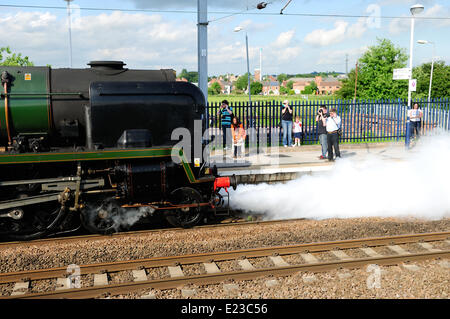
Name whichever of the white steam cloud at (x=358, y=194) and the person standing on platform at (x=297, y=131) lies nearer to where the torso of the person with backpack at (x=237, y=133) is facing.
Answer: the white steam cloud

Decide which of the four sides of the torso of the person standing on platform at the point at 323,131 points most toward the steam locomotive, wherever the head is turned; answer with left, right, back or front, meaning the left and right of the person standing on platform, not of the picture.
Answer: front

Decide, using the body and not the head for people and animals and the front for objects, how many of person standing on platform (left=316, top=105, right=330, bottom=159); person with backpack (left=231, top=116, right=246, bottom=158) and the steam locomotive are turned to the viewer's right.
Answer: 1

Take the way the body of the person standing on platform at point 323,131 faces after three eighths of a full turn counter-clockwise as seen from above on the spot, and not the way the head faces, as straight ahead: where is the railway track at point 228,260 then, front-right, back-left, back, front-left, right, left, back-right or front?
right

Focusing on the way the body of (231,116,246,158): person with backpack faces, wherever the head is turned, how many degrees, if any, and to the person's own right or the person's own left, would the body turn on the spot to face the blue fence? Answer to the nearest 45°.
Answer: approximately 180°

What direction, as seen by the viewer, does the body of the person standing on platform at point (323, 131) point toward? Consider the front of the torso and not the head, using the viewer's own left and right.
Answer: facing the viewer and to the left of the viewer

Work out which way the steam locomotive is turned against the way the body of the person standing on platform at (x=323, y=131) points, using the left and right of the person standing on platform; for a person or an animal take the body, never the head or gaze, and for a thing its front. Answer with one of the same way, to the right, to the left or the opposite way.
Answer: the opposite way

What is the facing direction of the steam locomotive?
to the viewer's right

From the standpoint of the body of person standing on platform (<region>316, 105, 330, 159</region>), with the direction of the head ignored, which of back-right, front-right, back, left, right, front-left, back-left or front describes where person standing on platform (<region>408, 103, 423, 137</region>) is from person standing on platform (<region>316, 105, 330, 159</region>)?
back

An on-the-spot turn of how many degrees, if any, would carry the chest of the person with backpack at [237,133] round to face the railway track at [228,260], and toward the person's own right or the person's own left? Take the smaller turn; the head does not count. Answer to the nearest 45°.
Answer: approximately 45° to the person's own left

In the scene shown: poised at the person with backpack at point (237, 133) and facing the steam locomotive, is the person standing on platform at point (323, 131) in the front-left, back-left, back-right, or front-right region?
back-left

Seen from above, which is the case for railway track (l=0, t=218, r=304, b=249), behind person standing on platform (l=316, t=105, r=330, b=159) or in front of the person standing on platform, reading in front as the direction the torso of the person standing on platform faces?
in front
